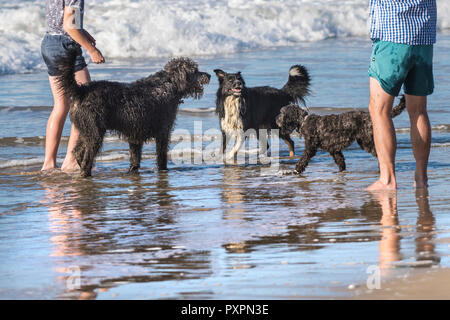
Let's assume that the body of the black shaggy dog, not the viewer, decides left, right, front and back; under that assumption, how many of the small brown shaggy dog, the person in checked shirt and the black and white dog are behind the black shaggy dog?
0

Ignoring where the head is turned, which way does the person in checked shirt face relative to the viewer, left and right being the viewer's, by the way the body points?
facing away from the viewer and to the left of the viewer

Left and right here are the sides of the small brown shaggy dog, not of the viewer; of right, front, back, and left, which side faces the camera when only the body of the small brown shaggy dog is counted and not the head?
left

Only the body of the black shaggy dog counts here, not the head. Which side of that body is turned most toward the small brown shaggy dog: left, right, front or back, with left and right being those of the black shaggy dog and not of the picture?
front

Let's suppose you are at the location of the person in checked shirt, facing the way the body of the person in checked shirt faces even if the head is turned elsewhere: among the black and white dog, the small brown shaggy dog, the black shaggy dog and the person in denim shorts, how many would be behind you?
0

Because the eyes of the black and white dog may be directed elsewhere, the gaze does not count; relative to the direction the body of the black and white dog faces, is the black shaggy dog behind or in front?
in front

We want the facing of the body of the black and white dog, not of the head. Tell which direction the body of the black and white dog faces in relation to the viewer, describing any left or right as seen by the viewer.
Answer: facing the viewer and to the left of the viewer

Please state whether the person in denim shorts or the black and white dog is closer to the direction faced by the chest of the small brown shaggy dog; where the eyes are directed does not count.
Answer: the person in denim shorts

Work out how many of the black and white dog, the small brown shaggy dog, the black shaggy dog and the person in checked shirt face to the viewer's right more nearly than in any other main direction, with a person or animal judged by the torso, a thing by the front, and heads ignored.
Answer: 1

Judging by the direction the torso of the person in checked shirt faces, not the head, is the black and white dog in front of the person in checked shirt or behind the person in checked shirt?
in front

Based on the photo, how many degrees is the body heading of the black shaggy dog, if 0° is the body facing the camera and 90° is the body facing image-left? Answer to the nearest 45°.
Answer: approximately 270°

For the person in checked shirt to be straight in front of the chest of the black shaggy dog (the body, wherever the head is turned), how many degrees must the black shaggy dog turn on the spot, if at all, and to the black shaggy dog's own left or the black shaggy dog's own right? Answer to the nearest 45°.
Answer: approximately 45° to the black shaggy dog's own right

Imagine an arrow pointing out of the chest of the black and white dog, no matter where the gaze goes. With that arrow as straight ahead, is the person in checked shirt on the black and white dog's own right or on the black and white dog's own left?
on the black and white dog's own left

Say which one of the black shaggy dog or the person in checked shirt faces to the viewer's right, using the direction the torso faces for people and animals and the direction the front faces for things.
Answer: the black shaggy dog

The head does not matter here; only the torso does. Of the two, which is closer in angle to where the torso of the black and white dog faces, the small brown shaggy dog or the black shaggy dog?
the black shaggy dog
